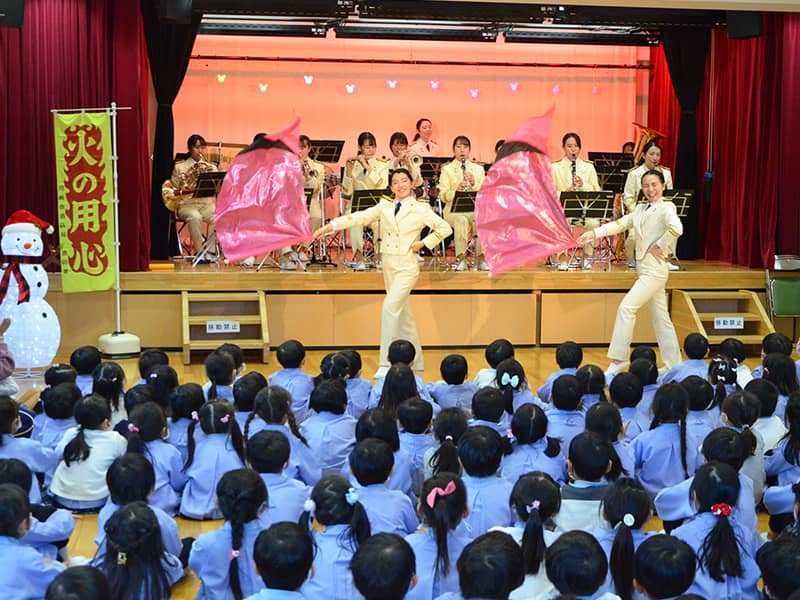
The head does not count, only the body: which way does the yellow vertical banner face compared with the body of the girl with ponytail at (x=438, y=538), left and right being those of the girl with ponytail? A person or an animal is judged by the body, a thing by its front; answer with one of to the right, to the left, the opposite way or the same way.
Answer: the opposite way

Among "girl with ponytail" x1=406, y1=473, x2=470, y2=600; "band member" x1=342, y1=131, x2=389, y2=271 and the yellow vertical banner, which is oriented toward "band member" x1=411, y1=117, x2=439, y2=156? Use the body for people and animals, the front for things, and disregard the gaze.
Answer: the girl with ponytail

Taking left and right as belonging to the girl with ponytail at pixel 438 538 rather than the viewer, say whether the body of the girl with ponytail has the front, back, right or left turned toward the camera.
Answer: back

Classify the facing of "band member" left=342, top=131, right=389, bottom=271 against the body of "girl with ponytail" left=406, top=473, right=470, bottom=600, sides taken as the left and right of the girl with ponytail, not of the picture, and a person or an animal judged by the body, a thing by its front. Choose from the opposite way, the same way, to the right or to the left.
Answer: the opposite way

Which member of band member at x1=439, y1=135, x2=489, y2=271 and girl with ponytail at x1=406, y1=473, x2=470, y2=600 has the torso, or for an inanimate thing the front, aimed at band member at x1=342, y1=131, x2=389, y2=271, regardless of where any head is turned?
the girl with ponytail

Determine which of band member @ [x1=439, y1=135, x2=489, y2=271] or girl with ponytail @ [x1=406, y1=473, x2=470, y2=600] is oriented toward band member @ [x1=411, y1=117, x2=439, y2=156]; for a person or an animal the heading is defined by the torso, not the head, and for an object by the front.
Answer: the girl with ponytail

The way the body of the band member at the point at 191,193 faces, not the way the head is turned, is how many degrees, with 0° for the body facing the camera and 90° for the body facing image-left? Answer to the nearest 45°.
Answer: approximately 315°

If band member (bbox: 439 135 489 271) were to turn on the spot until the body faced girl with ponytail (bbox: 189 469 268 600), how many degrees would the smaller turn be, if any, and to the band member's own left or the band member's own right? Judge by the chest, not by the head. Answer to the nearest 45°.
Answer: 0° — they already face them

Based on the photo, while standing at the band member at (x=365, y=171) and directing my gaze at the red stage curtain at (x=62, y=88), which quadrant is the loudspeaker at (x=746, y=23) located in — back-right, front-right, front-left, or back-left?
back-left

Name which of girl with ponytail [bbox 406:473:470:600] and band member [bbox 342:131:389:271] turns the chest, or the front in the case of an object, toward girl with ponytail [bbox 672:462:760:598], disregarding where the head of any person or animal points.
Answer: the band member
